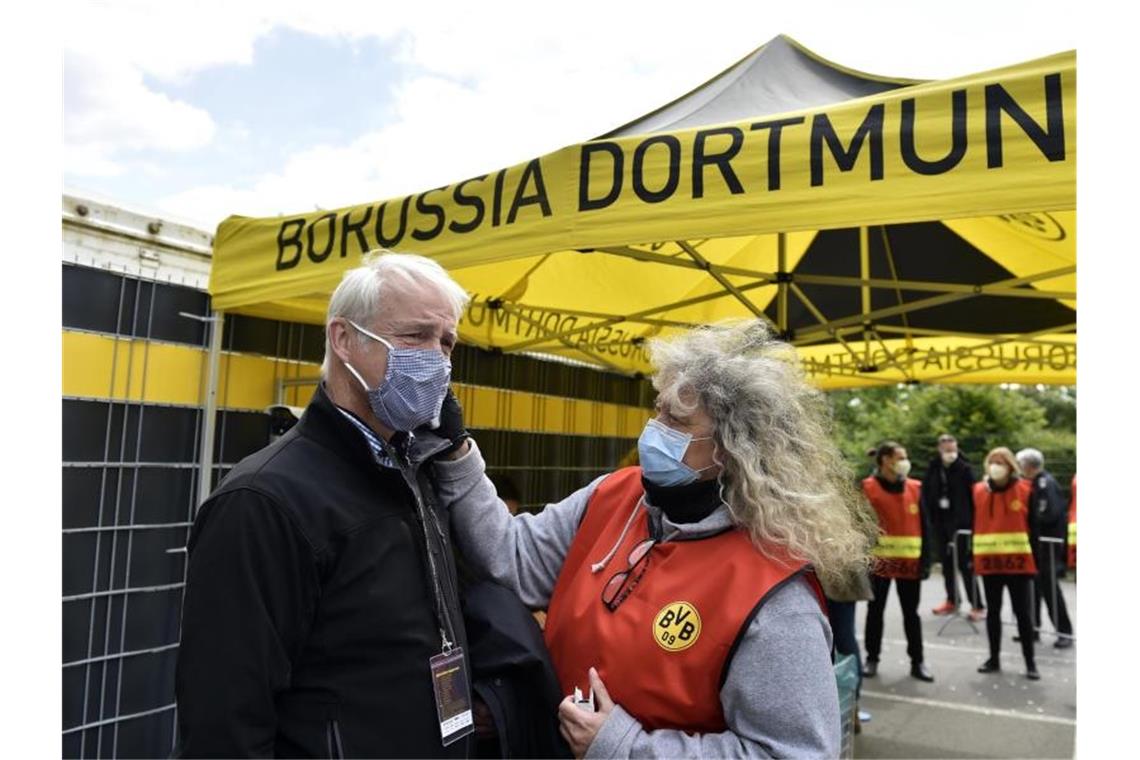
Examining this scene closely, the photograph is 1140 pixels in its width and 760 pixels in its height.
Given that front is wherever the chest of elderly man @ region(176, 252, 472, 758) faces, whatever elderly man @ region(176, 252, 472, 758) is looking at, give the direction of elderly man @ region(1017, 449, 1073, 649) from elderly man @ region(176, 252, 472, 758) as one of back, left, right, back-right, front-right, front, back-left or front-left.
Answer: left

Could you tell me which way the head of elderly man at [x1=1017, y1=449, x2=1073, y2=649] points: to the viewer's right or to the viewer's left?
to the viewer's left

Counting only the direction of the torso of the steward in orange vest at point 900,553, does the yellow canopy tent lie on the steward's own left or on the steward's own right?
on the steward's own right

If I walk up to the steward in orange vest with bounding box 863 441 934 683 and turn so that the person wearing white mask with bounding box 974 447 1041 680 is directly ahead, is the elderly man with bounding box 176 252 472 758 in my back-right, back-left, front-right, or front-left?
back-right

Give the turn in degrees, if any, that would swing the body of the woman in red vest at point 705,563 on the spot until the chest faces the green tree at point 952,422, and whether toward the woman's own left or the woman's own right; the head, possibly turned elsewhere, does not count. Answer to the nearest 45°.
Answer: approximately 135° to the woman's own right

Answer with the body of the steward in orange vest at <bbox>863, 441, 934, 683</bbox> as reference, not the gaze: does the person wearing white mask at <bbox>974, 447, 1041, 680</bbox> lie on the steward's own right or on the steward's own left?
on the steward's own left

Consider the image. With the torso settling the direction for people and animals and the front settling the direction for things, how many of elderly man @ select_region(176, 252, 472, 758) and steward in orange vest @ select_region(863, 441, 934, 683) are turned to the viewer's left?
0

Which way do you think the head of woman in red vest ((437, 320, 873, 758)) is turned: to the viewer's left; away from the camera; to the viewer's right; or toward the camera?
to the viewer's left

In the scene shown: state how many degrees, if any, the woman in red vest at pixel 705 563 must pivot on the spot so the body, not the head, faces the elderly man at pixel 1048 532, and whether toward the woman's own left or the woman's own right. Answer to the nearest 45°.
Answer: approximately 180°

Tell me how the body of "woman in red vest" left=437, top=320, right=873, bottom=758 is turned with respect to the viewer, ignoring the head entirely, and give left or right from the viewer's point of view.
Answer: facing the viewer and to the left of the viewer

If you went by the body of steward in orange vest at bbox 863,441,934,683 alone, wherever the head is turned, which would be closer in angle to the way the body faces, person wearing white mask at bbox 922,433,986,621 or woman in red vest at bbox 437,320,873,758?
the woman in red vest

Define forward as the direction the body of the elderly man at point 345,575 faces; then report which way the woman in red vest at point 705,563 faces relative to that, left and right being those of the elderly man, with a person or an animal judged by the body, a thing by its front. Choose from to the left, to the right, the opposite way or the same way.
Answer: to the right

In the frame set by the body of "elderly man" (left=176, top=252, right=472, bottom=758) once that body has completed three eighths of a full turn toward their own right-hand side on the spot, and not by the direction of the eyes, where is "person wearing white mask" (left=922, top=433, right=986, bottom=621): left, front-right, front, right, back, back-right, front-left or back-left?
back-right

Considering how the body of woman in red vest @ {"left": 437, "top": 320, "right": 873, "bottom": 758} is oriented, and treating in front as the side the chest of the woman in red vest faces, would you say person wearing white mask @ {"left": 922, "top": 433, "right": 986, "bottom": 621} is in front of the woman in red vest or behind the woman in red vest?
behind
